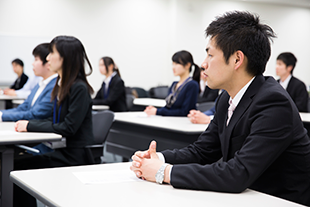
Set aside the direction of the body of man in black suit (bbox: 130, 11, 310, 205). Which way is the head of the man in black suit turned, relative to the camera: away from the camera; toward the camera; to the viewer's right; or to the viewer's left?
to the viewer's left

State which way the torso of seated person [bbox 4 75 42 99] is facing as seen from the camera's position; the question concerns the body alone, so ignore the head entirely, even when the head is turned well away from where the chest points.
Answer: to the viewer's left

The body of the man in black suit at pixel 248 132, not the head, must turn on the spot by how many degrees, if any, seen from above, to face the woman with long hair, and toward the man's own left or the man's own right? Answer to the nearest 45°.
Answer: approximately 45° to the man's own right

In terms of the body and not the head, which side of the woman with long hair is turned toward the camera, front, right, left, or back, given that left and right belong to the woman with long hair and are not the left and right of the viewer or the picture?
left

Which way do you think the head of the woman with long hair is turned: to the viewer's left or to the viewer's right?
to the viewer's left

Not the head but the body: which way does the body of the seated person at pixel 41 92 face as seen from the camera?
to the viewer's left

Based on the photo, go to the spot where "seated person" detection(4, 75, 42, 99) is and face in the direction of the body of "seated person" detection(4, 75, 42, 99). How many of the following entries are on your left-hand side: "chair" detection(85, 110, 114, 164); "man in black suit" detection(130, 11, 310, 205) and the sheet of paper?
3

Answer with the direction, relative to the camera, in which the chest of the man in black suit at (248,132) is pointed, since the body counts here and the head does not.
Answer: to the viewer's left
